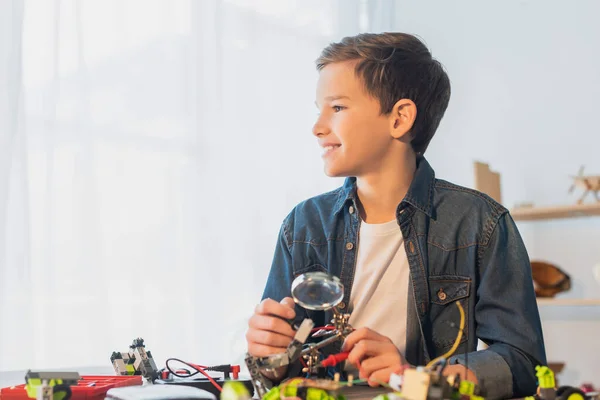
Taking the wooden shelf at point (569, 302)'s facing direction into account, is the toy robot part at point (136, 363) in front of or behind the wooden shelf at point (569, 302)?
in front

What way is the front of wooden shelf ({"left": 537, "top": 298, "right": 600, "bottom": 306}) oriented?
toward the camera

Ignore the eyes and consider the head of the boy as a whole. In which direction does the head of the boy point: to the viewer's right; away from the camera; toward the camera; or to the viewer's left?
to the viewer's left

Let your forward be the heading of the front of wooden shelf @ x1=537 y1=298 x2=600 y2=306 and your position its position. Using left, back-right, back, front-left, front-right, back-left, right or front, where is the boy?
front
